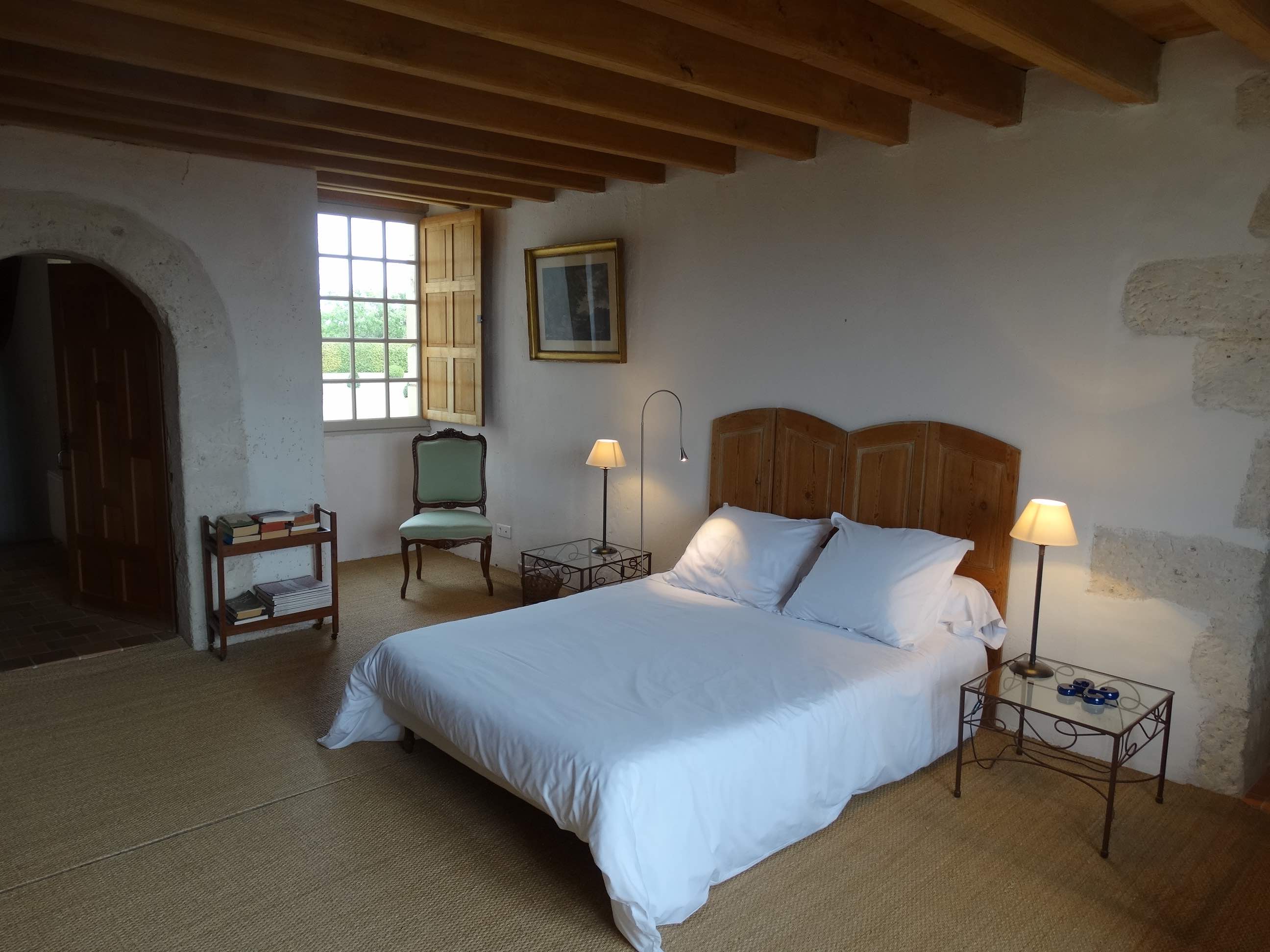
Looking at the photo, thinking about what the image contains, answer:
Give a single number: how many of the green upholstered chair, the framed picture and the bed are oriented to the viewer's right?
0

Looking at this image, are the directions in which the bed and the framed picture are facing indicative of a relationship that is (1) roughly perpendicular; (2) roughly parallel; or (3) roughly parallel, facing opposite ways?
roughly parallel

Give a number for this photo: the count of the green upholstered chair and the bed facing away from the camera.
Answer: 0

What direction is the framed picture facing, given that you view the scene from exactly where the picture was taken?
facing the viewer and to the left of the viewer

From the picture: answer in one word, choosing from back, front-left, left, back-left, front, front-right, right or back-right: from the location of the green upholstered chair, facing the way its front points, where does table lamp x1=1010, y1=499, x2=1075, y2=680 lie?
front-left

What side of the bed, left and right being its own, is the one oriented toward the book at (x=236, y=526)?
right

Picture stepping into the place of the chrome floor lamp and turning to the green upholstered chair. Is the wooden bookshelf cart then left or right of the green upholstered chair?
left

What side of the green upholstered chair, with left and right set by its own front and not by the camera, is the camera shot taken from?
front

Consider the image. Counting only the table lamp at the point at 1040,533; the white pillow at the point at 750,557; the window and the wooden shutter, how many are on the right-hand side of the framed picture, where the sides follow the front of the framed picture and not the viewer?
2

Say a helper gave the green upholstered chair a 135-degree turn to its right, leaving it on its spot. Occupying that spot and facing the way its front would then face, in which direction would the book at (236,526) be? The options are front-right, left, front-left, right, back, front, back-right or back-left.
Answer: left

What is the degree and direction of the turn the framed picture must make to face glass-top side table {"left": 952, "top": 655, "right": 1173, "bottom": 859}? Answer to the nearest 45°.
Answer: approximately 90° to its left

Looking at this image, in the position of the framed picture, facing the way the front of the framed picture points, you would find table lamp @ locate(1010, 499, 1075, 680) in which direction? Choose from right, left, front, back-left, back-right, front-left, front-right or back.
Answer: left

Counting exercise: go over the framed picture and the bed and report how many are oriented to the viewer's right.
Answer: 0
